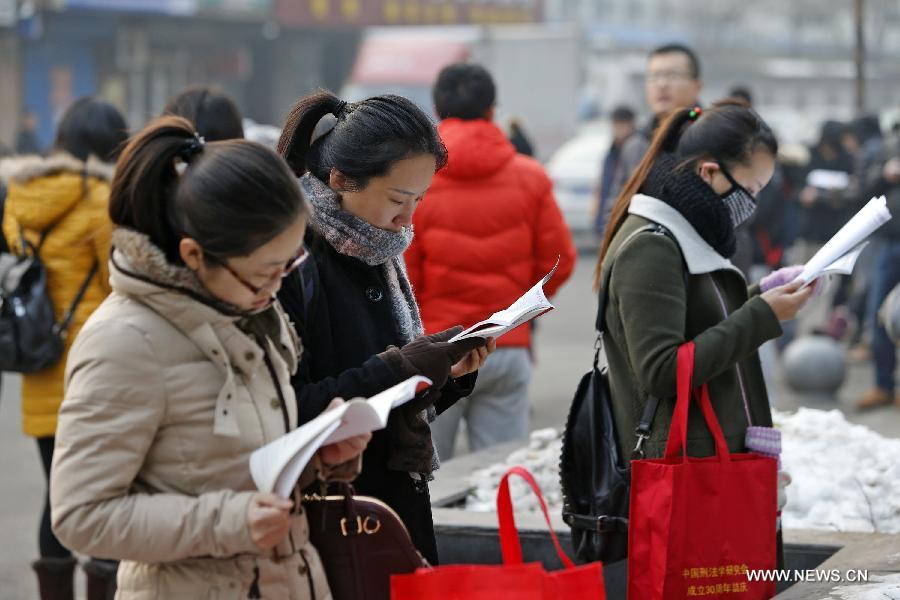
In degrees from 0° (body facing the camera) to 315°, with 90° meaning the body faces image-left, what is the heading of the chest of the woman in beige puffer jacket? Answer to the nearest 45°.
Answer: approximately 315°

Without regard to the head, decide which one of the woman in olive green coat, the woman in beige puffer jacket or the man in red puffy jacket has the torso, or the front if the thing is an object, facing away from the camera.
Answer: the man in red puffy jacket

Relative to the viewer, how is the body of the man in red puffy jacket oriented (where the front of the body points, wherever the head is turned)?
away from the camera

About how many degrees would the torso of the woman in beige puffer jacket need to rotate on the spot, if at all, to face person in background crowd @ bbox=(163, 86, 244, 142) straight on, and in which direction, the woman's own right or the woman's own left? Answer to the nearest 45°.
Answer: approximately 135° to the woman's own left

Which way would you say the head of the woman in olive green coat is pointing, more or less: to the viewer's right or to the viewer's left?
to the viewer's right

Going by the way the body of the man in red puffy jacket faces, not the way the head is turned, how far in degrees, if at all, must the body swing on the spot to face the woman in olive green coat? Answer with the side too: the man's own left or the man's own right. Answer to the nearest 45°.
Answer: approximately 180°

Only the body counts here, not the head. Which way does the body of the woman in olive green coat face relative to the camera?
to the viewer's right

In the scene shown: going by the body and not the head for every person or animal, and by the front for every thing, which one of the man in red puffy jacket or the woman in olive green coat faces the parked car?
the man in red puffy jacket

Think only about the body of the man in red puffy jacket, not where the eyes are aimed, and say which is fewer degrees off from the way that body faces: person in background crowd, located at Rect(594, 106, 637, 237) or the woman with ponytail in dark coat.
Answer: the person in background crowd

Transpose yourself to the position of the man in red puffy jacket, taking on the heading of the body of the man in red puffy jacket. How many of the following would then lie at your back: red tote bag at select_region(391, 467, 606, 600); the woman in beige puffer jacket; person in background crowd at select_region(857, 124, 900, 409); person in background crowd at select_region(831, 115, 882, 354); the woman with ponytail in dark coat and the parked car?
3

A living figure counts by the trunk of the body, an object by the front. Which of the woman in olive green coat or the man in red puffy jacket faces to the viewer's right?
the woman in olive green coat

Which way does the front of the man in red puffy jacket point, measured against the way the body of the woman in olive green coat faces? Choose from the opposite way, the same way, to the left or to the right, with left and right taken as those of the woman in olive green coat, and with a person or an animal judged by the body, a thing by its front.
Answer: to the left

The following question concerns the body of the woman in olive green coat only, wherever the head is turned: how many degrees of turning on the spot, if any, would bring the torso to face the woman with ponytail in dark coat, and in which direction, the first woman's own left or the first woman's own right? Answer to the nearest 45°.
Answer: approximately 135° to the first woman's own right

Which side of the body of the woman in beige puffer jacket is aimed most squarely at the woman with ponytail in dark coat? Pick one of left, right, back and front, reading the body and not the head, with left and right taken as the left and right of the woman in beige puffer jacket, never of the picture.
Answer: left
